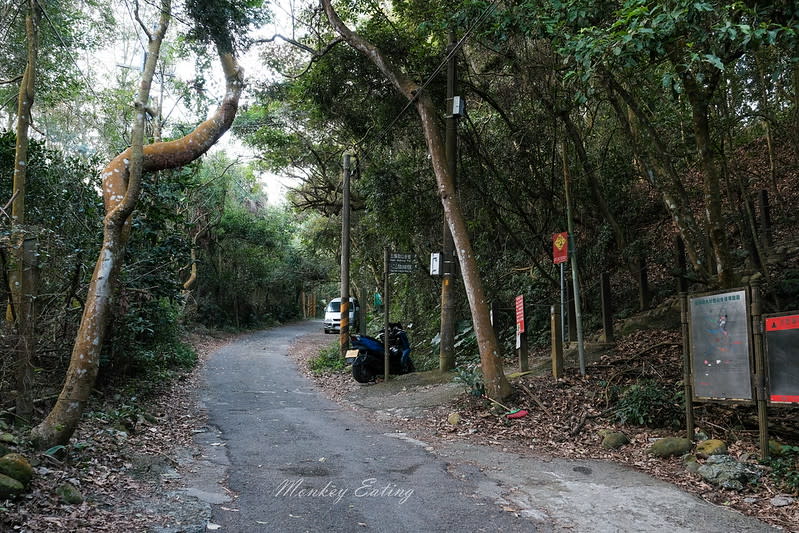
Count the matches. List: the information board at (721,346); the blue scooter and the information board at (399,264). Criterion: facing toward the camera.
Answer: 2

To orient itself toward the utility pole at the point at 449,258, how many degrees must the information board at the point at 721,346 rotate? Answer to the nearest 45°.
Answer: approximately 135° to its right

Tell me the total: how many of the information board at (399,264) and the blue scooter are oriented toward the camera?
1

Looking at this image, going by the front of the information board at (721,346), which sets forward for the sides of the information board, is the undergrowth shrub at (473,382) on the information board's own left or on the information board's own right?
on the information board's own right

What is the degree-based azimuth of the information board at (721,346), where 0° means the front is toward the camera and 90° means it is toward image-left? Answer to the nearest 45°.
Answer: approximately 0°

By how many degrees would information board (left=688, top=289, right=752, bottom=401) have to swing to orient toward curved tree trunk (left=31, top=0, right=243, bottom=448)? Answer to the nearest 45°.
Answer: approximately 45° to its right

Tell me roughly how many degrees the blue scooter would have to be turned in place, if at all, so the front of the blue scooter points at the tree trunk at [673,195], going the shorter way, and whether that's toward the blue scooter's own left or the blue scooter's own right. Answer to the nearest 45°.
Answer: approximately 90° to the blue scooter's own right

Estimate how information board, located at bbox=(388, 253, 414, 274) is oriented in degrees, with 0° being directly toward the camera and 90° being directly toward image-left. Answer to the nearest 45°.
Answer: approximately 0°

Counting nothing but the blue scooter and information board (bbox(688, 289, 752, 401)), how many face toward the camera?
1
